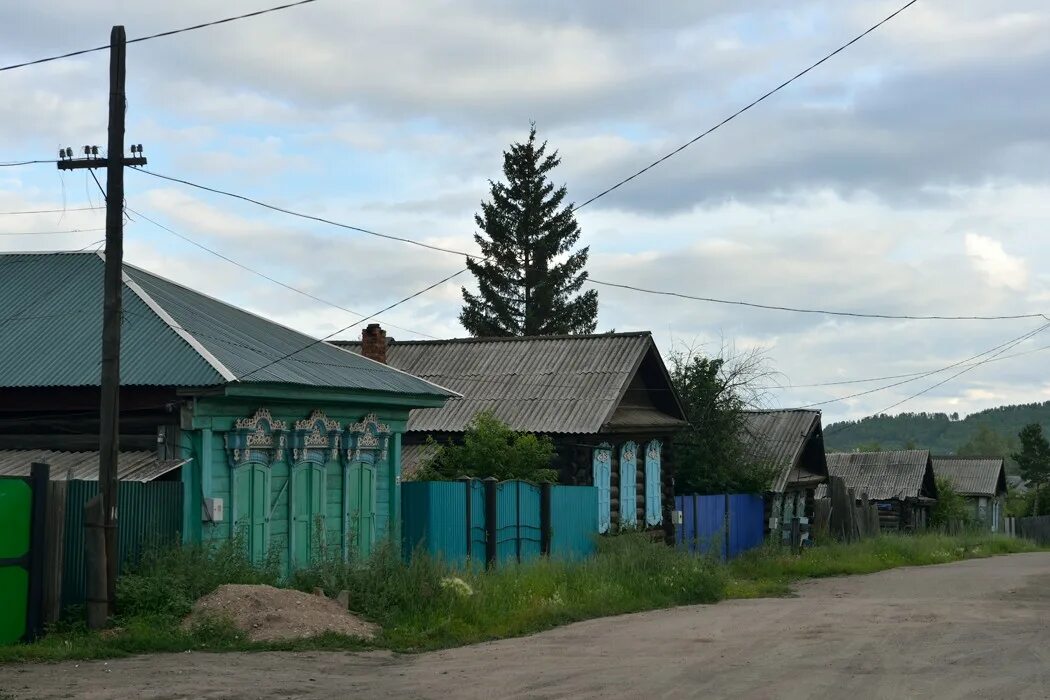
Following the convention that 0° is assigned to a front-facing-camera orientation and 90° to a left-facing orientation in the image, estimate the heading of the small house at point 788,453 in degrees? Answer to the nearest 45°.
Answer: approximately 315°

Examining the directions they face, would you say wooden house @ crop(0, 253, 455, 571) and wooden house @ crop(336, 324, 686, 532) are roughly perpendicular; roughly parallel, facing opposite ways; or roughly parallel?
roughly parallel

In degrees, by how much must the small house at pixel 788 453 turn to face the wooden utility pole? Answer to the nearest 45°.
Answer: approximately 45° to its right

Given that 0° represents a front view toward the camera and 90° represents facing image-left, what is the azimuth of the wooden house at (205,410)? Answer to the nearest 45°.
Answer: approximately 315°

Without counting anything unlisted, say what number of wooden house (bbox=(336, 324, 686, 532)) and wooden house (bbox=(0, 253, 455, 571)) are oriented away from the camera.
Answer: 0

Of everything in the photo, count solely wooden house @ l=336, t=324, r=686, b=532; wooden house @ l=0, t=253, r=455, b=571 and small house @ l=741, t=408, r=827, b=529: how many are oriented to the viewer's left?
0

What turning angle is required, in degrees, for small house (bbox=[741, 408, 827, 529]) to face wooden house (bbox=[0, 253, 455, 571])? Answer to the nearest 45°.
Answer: approximately 45° to its right

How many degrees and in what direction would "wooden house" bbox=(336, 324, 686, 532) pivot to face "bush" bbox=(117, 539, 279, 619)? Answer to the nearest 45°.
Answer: approximately 45° to its right

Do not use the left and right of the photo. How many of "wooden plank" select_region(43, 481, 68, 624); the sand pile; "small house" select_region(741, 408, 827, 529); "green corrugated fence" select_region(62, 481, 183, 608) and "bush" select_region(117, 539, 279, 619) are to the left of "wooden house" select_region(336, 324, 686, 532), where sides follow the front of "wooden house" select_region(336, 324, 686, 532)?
1

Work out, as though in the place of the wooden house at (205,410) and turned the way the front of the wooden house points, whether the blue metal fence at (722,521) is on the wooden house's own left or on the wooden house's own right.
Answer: on the wooden house's own left

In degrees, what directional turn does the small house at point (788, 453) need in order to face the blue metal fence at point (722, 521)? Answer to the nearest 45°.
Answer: approximately 45° to its right

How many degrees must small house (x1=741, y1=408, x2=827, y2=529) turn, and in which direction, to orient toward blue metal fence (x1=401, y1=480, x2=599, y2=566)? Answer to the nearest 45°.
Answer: approximately 45° to its right

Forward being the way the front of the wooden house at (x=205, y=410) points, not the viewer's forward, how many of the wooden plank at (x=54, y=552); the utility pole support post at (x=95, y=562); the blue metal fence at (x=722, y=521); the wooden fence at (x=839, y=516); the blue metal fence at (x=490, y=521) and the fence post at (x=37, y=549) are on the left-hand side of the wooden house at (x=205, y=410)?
3

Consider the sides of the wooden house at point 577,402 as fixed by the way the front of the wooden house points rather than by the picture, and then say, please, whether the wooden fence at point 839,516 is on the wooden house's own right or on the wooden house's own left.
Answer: on the wooden house's own left

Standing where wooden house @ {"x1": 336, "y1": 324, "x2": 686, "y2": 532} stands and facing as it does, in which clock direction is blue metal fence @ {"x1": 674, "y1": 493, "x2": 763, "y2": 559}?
The blue metal fence is roughly at 9 o'clock from the wooden house.

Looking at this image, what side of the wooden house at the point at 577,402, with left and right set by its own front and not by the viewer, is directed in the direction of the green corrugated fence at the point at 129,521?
right
